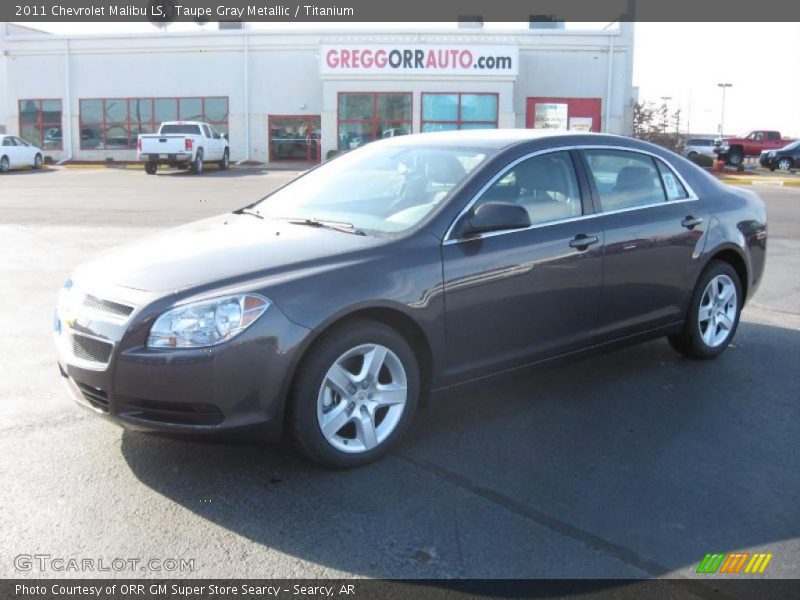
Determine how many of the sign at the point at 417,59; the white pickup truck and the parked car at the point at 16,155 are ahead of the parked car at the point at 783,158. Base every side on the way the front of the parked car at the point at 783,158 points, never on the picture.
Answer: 3

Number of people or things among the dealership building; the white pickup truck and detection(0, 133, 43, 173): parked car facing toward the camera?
1

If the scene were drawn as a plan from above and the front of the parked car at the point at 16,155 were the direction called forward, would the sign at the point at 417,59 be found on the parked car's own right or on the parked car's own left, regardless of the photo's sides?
on the parked car's own right

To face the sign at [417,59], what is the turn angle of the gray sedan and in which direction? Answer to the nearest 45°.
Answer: approximately 135° to its right

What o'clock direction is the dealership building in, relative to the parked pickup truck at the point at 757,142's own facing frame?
The dealership building is roughly at 12 o'clock from the parked pickup truck.

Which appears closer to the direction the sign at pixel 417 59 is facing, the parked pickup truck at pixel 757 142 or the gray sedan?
the gray sedan

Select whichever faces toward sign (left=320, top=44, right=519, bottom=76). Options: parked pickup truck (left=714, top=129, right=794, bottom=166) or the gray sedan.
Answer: the parked pickup truck

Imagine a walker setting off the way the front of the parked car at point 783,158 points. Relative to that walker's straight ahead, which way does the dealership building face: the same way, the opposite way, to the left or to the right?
to the left

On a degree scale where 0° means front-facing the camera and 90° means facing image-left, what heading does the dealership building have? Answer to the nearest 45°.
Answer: approximately 0°

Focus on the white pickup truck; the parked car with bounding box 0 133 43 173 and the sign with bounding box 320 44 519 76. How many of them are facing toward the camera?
1

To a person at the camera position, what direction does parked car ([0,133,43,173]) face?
facing away from the viewer and to the right of the viewer
